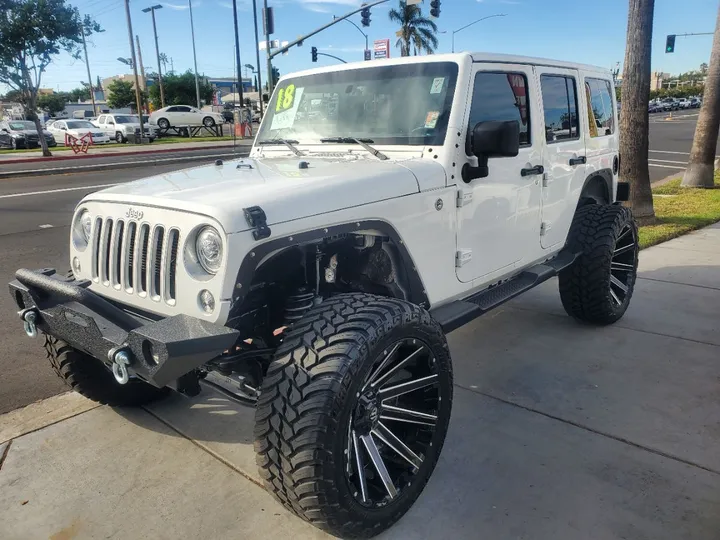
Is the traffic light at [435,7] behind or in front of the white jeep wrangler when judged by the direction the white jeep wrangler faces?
behind

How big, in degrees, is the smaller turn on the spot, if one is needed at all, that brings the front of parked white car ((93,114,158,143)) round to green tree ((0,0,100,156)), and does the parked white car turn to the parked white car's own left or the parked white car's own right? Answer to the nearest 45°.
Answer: approximately 45° to the parked white car's own right

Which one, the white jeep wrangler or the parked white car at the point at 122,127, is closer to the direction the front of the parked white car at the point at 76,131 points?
the white jeep wrangler

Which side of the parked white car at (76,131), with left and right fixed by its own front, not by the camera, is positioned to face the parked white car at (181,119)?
left

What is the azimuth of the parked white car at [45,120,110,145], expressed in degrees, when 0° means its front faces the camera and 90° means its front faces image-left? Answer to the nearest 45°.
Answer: approximately 315°

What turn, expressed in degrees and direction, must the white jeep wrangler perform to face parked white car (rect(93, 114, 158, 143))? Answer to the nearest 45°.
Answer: approximately 135° to its right
